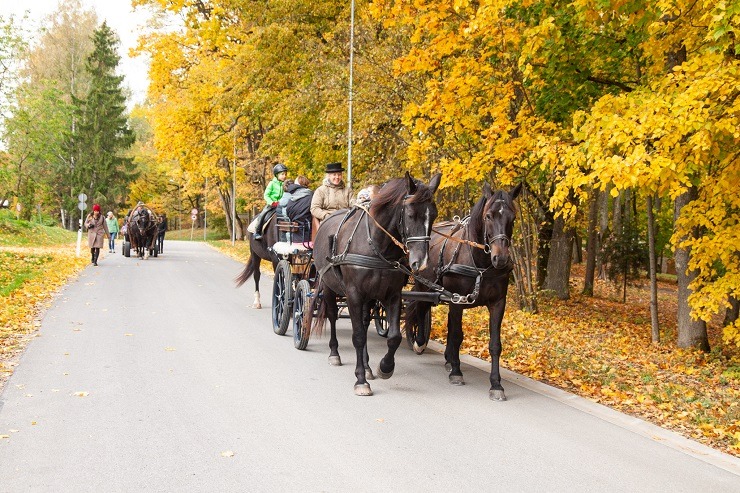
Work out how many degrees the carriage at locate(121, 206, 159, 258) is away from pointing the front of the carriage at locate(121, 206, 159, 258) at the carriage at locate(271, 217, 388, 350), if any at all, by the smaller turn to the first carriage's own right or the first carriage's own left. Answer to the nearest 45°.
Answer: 0° — it already faces it

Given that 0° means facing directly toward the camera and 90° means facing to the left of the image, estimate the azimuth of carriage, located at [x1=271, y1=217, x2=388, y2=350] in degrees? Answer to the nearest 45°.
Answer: approximately 315°

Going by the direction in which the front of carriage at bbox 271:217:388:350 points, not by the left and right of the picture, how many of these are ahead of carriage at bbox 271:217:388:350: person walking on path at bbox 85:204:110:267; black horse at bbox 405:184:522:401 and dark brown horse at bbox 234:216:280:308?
1

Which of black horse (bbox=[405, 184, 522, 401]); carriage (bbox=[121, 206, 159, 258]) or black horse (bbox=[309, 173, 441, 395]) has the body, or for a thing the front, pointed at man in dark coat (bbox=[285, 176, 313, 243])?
the carriage

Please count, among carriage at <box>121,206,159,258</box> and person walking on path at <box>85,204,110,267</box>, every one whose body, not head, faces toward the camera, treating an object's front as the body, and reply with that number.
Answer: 2

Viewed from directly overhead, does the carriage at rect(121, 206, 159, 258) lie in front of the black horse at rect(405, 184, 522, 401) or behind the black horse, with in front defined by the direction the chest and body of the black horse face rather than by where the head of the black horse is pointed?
behind

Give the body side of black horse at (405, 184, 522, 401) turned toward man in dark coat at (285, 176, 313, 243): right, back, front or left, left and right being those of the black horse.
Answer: back

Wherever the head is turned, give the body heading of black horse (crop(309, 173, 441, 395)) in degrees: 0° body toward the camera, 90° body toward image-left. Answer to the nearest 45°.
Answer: approximately 315°
